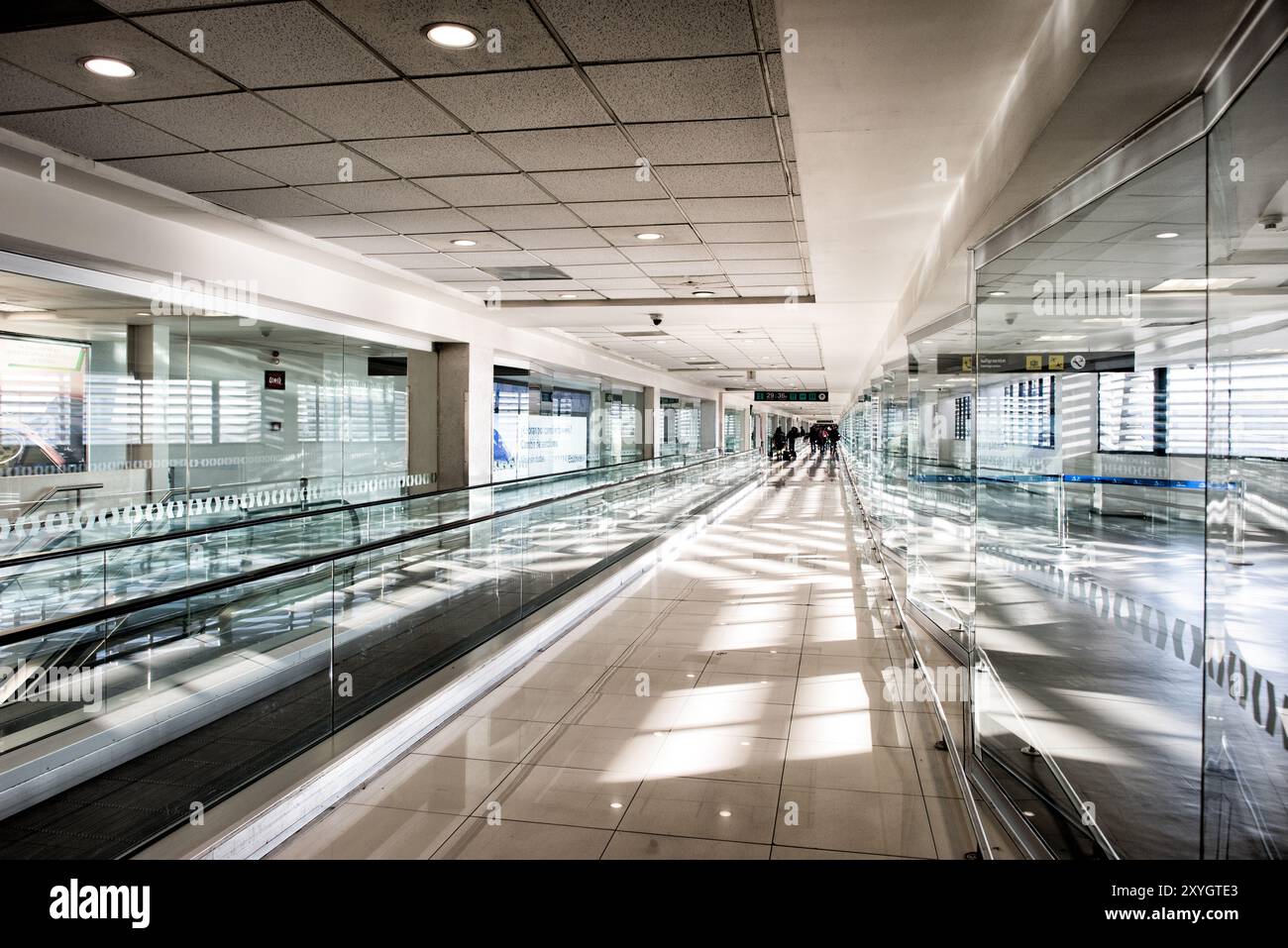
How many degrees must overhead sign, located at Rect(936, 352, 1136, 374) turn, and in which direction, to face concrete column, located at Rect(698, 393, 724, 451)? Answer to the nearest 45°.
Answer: approximately 135° to its right

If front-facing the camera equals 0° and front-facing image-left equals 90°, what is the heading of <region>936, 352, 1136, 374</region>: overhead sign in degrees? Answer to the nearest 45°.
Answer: approximately 0°

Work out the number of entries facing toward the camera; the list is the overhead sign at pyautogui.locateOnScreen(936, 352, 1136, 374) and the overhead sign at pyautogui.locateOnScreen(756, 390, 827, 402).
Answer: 2

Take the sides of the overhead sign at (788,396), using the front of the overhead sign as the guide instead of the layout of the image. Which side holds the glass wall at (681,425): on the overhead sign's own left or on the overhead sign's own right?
on the overhead sign's own right

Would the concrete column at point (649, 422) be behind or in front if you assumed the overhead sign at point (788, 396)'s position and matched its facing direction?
in front
